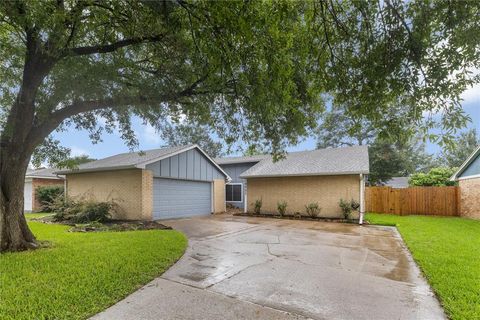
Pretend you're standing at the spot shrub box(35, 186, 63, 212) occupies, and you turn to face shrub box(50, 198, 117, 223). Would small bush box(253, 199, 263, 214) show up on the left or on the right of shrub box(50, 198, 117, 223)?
left

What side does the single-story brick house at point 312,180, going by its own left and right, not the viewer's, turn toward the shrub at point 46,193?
right

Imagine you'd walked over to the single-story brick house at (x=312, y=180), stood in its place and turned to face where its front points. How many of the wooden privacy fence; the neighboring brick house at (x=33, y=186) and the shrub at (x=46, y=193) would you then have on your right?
2

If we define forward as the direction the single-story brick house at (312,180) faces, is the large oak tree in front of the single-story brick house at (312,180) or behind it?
in front

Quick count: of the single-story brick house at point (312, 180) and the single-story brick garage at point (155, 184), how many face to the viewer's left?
0

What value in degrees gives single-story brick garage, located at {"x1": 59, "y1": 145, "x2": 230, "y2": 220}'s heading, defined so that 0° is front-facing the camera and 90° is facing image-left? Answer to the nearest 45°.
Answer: approximately 315°

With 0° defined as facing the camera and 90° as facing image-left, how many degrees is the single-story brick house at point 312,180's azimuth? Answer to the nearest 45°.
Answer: approximately 0°
